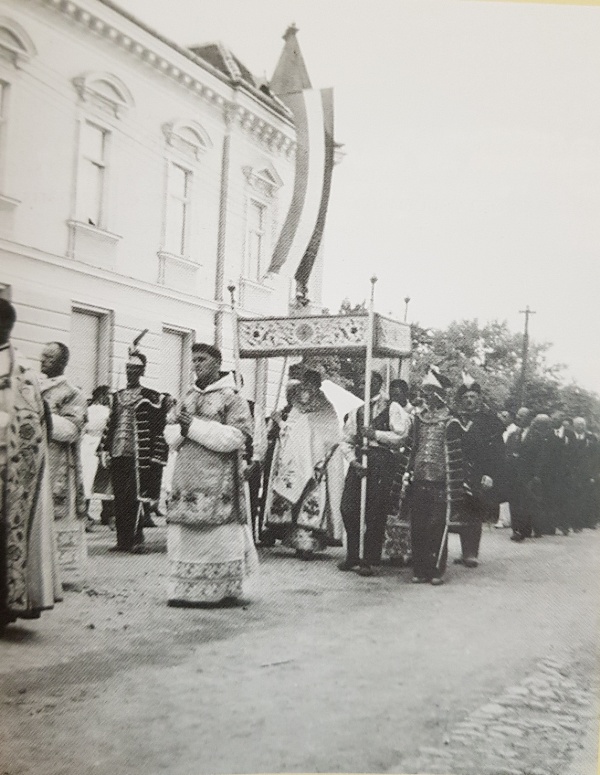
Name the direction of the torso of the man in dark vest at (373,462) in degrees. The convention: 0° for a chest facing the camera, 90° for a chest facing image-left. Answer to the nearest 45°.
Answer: approximately 45°

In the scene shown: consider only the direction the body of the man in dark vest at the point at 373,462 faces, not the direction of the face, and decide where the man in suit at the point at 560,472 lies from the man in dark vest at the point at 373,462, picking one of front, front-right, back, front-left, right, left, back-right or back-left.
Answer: back-left

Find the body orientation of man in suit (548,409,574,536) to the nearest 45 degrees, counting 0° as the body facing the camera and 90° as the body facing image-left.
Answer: approximately 45°
